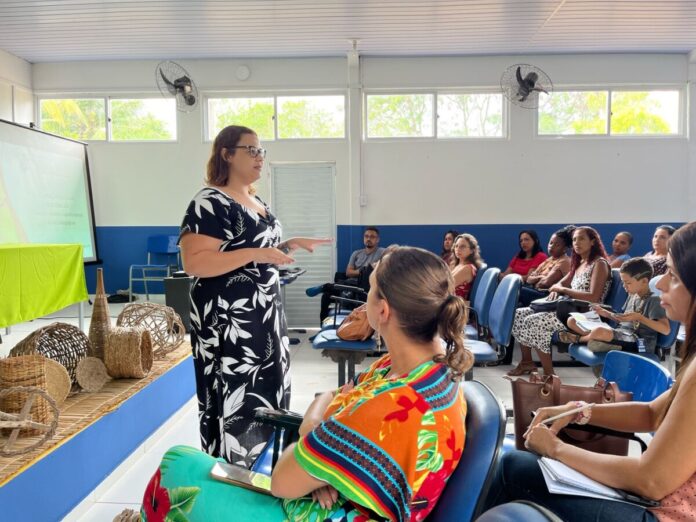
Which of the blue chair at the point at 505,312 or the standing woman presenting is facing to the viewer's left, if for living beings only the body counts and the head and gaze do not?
the blue chair

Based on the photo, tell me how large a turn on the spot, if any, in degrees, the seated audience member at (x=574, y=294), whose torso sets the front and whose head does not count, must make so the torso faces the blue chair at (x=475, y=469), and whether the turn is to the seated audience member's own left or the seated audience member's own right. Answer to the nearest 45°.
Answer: approximately 45° to the seated audience member's own left

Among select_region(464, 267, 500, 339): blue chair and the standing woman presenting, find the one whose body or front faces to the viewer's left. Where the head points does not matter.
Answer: the blue chair

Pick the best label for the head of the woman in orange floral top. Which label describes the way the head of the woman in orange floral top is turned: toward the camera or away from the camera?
away from the camera

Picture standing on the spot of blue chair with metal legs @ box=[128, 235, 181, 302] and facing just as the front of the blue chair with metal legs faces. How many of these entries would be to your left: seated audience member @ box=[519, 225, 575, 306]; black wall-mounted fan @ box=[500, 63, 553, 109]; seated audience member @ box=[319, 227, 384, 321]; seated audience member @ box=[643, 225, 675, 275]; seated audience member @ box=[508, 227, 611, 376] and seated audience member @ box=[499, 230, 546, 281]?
6

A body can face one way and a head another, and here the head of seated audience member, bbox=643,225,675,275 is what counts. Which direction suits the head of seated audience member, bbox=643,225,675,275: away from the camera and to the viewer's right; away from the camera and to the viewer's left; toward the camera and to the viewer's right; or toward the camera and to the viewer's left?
toward the camera and to the viewer's left

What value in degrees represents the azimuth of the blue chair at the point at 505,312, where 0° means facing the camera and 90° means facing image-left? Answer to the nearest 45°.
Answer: approximately 90°

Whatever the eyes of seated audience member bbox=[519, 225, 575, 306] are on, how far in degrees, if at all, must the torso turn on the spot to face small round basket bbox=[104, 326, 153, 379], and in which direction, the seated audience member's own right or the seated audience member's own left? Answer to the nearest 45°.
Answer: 0° — they already face it

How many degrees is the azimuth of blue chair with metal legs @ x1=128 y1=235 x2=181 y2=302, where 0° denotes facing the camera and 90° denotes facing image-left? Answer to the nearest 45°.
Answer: approximately 45°

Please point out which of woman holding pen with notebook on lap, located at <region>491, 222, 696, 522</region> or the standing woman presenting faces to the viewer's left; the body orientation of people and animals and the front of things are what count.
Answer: the woman holding pen with notebook on lap

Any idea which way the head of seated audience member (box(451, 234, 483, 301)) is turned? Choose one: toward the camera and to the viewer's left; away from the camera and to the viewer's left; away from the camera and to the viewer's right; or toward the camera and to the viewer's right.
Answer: toward the camera and to the viewer's left

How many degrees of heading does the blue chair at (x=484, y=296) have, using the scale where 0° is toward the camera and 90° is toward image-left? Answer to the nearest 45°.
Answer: approximately 90°

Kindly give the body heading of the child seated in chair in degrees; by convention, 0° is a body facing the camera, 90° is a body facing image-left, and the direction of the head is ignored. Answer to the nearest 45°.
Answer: approximately 90°

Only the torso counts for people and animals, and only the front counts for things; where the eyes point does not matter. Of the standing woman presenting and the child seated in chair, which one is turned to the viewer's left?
the child seated in chair

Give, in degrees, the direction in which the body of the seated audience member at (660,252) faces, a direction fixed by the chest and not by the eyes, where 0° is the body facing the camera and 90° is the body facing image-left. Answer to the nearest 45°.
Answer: approximately 45°

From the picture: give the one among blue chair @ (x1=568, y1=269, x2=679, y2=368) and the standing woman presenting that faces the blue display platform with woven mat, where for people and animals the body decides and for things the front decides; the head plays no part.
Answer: the blue chair
